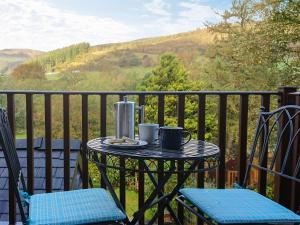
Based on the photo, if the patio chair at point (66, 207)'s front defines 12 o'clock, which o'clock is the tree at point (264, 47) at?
The tree is roughly at 10 o'clock from the patio chair.

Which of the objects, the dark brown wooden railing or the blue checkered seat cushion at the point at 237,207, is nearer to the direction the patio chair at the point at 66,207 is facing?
the blue checkered seat cushion

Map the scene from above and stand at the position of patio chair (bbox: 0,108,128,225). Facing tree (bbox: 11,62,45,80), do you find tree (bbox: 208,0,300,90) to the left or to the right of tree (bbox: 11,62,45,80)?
right

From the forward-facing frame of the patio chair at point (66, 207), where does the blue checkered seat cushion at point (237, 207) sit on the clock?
The blue checkered seat cushion is roughly at 12 o'clock from the patio chair.

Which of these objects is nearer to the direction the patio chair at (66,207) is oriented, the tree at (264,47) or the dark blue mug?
the dark blue mug

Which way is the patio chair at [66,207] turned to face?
to the viewer's right

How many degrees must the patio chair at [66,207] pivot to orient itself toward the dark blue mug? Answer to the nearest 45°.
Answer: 0° — it already faces it

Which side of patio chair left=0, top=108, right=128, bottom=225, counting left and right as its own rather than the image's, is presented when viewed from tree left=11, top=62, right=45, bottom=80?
left
